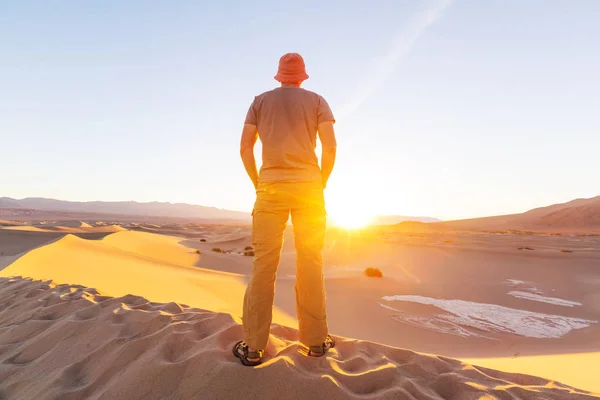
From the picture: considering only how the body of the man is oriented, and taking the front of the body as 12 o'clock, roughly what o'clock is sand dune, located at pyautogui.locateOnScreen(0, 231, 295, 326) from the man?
The sand dune is roughly at 11 o'clock from the man.

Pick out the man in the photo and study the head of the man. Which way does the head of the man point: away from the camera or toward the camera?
away from the camera

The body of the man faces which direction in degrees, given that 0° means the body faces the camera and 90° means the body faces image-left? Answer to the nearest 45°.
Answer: approximately 180°
